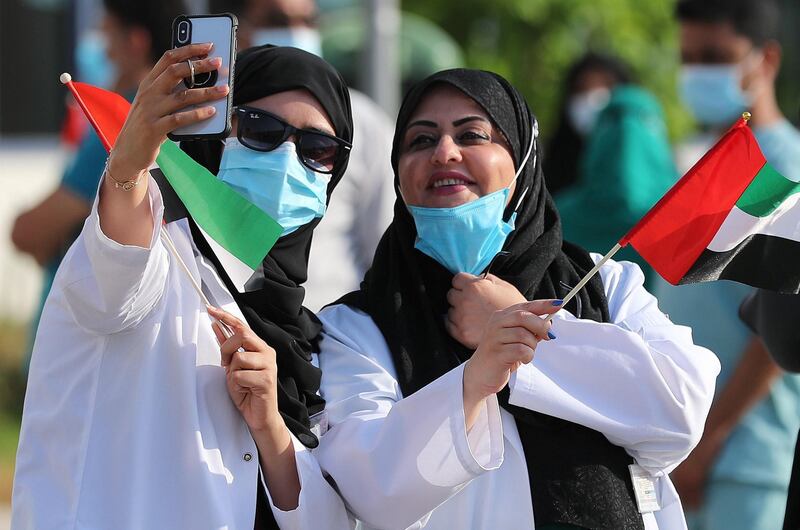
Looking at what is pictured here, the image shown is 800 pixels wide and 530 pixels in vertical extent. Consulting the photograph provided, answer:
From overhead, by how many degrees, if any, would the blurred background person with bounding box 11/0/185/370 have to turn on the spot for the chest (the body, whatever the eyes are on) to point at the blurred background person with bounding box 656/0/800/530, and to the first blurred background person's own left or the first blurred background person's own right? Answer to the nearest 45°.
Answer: approximately 135° to the first blurred background person's own left

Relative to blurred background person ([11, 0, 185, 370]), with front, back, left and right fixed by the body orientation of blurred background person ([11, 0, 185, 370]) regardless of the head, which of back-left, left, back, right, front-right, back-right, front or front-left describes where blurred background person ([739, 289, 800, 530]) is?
back-left

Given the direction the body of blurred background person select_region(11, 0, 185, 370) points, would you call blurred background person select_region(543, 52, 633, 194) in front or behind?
behind

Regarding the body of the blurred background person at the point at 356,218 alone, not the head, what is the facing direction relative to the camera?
toward the camera

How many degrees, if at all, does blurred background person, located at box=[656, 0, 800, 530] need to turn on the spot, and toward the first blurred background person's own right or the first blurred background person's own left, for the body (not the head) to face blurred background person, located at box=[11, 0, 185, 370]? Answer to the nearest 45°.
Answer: approximately 45° to the first blurred background person's own right

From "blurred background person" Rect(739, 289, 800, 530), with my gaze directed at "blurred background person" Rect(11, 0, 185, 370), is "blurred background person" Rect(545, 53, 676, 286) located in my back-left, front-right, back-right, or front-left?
front-right

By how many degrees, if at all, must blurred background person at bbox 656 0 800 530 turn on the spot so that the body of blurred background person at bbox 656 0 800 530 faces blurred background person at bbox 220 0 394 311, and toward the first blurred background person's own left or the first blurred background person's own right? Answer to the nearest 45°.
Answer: approximately 45° to the first blurred background person's own right

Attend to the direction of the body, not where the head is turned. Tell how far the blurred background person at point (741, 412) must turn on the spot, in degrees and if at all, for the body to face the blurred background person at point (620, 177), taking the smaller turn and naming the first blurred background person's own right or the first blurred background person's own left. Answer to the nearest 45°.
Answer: approximately 90° to the first blurred background person's own right

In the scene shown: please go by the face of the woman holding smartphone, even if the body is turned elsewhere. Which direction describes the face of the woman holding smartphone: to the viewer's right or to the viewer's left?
to the viewer's left

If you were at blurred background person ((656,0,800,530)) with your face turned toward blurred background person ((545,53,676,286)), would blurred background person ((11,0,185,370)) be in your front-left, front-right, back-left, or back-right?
front-left
